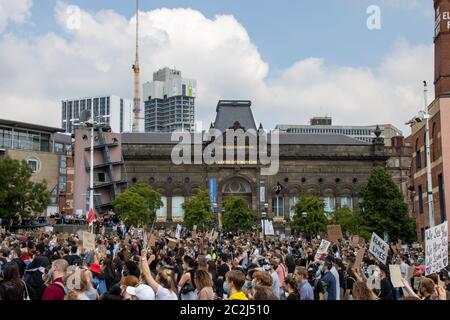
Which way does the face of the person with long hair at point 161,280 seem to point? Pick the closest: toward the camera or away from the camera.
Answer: away from the camera

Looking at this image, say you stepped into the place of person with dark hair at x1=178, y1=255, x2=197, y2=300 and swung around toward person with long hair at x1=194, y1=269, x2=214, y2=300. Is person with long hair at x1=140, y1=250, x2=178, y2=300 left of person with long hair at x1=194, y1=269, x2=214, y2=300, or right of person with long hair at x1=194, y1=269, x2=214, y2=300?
right

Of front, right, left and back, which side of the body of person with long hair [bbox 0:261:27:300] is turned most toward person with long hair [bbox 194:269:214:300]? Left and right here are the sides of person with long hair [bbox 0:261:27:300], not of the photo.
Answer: right

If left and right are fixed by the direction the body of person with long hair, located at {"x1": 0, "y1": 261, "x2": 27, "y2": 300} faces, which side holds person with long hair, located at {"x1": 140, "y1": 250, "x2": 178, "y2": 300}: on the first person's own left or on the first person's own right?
on the first person's own right

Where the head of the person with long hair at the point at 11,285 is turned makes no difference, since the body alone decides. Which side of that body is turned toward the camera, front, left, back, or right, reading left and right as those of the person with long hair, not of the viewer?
back

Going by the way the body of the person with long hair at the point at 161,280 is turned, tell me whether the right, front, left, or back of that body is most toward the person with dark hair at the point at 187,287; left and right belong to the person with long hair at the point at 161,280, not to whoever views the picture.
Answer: right

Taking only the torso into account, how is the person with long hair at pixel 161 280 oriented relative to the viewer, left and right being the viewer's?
facing away from the viewer and to the left of the viewer

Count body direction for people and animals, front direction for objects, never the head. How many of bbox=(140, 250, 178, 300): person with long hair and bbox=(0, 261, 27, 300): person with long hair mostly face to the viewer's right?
0

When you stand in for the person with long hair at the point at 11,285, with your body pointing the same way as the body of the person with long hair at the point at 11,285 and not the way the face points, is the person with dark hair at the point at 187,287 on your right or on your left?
on your right

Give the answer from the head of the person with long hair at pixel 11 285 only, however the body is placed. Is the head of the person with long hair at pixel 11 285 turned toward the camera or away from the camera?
away from the camera
